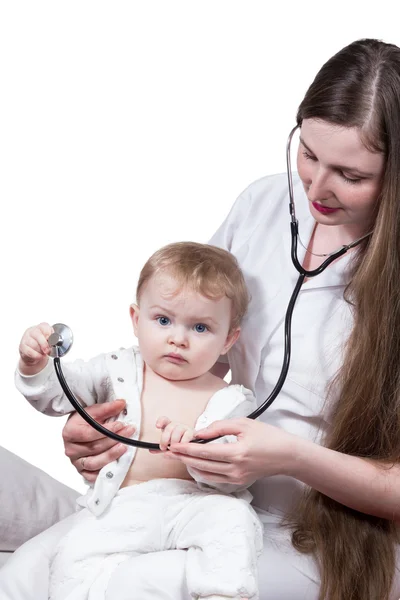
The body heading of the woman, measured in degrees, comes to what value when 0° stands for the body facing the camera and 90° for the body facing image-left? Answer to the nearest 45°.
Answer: approximately 45°

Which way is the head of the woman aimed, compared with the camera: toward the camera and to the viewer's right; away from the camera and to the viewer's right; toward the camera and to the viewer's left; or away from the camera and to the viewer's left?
toward the camera and to the viewer's left
